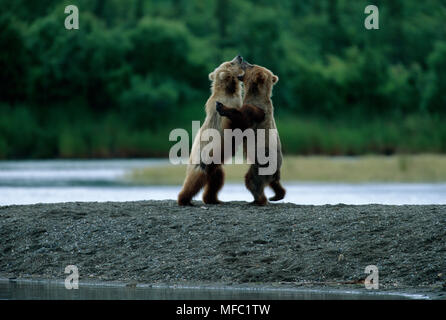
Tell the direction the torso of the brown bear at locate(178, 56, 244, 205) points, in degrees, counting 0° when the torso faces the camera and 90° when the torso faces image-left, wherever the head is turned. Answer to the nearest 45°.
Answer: approximately 270°

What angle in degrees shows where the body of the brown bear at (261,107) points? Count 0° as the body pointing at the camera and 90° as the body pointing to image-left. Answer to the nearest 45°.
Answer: approximately 90°

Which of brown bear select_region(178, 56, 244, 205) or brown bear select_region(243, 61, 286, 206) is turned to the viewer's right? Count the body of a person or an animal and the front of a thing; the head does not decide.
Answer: brown bear select_region(178, 56, 244, 205)

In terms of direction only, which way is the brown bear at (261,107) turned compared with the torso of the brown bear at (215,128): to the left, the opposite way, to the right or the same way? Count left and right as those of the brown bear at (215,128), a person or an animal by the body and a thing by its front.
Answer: the opposite way

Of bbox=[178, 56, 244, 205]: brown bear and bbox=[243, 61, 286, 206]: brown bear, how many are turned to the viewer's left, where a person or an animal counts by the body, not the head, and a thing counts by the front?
1

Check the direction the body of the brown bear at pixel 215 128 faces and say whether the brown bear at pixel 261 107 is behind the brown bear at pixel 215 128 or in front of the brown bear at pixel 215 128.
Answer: in front

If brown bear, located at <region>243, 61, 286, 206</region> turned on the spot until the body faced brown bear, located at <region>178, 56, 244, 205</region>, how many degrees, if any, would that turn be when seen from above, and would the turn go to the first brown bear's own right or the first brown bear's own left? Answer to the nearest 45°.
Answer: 0° — it already faces it
